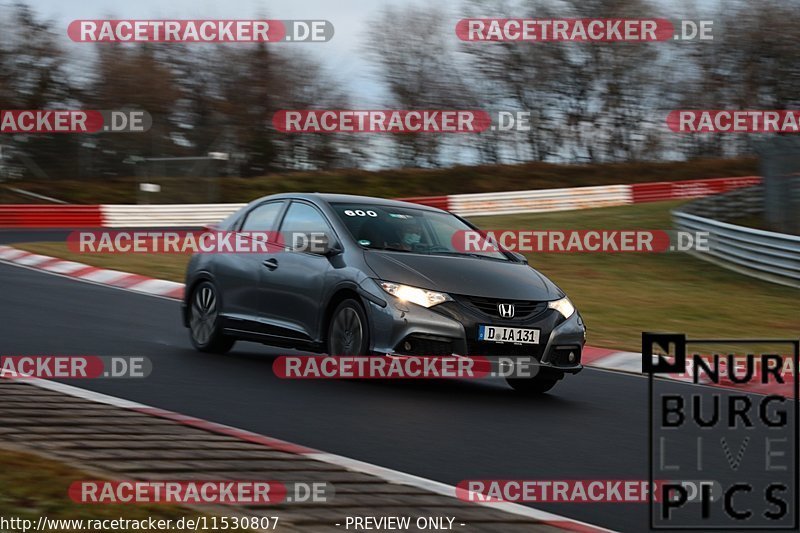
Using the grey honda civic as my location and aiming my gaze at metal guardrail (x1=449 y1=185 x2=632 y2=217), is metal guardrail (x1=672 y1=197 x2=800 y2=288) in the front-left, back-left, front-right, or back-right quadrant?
front-right

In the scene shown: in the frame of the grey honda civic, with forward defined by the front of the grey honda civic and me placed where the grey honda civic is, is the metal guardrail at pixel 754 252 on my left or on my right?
on my left

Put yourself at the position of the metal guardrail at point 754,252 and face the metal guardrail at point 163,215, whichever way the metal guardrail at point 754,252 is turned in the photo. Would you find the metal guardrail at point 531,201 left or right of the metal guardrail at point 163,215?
right

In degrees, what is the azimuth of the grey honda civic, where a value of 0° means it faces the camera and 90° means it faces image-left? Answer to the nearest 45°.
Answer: approximately 315°

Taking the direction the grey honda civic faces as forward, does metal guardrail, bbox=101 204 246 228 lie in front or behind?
behind

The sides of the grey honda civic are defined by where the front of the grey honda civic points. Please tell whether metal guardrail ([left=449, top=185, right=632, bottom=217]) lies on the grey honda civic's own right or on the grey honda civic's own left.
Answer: on the grey honda civic's own left
